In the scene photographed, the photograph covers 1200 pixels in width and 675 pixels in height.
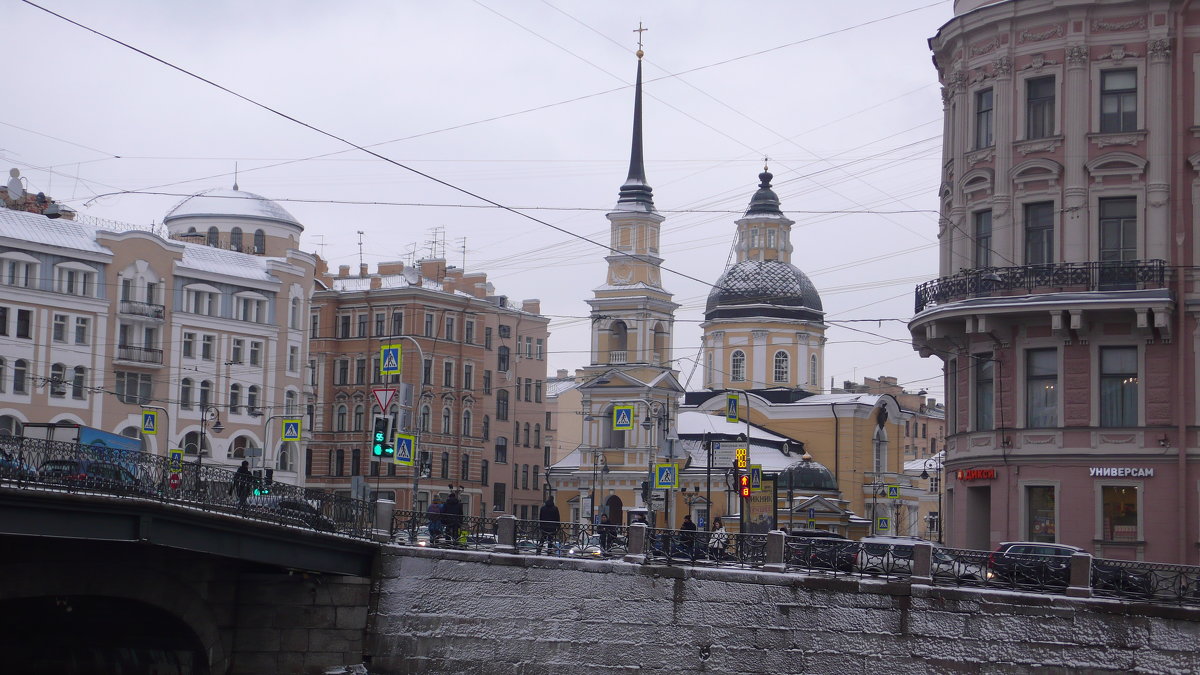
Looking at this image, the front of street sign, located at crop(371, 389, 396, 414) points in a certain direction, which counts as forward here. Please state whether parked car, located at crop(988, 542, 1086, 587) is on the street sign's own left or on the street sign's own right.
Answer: on the street sign's own left

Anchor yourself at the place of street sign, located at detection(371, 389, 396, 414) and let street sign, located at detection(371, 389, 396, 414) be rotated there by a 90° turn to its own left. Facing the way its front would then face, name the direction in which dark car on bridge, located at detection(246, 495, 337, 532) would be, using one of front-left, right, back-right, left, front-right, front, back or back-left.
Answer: back-right

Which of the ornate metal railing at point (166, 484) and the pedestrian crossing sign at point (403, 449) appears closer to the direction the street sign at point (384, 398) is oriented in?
the ornate metal railing

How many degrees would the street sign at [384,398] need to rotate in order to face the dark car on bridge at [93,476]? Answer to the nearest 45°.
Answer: approximately 45° to its right

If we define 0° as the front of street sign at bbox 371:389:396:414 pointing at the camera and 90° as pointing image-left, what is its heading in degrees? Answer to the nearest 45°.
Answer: approximately 0°
